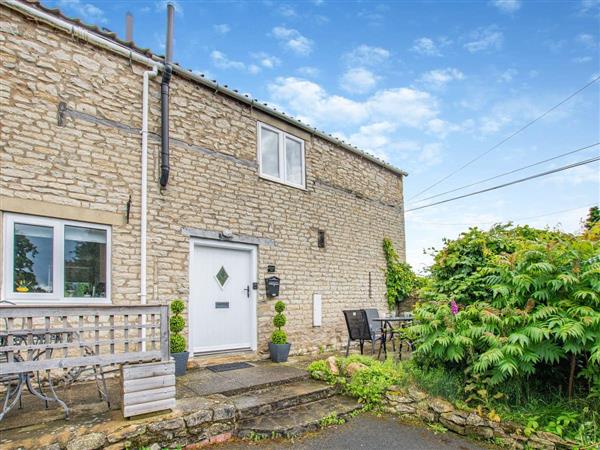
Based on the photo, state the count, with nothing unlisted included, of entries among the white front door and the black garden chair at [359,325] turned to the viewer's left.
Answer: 0

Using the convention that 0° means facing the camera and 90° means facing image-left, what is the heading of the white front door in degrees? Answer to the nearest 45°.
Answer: approximately 315°

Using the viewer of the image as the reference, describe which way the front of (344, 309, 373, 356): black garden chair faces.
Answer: facing away from the viewer and to the right of the viewer

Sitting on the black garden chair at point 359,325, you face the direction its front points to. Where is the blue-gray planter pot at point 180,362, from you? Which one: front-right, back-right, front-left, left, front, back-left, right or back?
back

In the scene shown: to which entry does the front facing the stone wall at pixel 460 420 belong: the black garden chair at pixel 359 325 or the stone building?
the stone building

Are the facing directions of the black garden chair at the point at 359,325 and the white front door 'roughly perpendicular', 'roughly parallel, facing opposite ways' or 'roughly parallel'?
roughly perpendicular

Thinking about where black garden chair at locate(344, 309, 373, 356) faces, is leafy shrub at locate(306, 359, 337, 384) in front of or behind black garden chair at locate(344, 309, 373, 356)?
behind

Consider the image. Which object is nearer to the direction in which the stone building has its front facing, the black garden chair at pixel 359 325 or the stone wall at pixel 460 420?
the stone wall

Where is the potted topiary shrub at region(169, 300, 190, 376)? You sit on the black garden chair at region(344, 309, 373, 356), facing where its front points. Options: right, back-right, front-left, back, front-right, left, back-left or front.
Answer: back

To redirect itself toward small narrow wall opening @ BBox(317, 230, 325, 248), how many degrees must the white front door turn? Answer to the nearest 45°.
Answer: approximately 90° to its left

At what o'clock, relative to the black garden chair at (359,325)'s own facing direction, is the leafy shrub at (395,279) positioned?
The leafy shrub is roughly at 11 o'clock from the black garden chair.

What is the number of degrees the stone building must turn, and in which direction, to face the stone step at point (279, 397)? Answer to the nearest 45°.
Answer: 0° — it already faces it

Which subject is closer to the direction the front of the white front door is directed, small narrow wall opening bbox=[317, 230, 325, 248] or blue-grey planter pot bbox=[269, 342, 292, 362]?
the blue-grey planter pot
